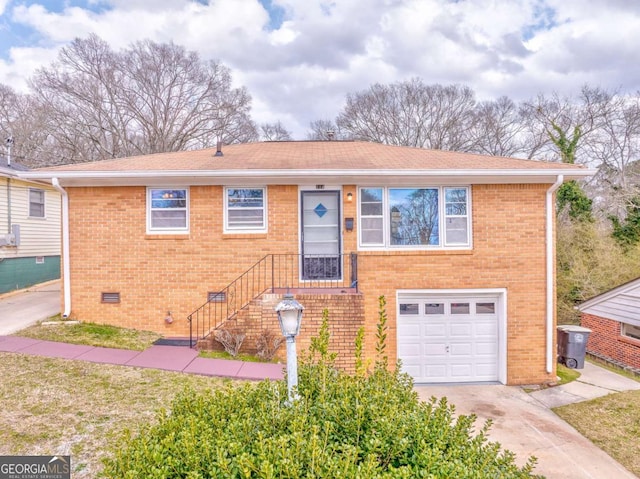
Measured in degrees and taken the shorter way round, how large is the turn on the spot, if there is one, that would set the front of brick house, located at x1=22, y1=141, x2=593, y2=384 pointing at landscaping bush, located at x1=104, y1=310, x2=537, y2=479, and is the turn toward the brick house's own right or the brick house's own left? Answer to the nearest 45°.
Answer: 0° — it already faces it

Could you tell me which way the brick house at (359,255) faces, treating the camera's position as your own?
facing the viewer

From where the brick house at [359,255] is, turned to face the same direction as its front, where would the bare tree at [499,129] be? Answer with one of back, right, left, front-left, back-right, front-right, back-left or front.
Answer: back-left

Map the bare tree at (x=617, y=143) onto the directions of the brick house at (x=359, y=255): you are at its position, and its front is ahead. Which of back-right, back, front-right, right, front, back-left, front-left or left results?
back-left

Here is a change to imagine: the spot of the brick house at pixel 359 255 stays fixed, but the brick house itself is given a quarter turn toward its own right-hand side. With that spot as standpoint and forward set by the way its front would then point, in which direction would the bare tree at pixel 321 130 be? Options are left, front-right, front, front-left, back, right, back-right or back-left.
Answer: right

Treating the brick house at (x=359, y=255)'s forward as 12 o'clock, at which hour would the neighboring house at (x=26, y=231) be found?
The neighboring house is roughly at 4 o'clock from the brick house.

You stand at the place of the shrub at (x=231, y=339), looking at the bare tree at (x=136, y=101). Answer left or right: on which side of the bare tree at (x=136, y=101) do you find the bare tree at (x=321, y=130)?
right

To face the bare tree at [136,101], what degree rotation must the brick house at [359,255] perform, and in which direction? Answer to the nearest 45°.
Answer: approximately 135° to its right

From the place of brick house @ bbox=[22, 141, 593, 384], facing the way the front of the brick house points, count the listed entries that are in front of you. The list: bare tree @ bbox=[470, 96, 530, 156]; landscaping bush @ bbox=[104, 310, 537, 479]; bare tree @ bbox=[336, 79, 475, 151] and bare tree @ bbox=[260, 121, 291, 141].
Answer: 1

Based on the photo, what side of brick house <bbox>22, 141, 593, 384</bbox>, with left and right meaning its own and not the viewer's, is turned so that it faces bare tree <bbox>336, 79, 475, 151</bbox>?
back

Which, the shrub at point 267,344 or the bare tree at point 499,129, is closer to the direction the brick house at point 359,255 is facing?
the shrub

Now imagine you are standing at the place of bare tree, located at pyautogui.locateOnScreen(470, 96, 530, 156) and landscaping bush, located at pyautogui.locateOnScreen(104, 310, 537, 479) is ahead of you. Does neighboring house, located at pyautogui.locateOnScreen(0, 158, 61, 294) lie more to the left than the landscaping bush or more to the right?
right

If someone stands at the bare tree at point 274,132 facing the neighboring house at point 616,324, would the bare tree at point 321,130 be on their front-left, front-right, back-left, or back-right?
front-left

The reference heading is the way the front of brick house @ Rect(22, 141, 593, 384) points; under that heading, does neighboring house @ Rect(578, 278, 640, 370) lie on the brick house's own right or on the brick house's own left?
on the brick house's own left

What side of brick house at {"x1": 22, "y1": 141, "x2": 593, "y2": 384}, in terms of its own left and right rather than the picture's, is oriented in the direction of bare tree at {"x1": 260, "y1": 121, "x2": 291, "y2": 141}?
back
